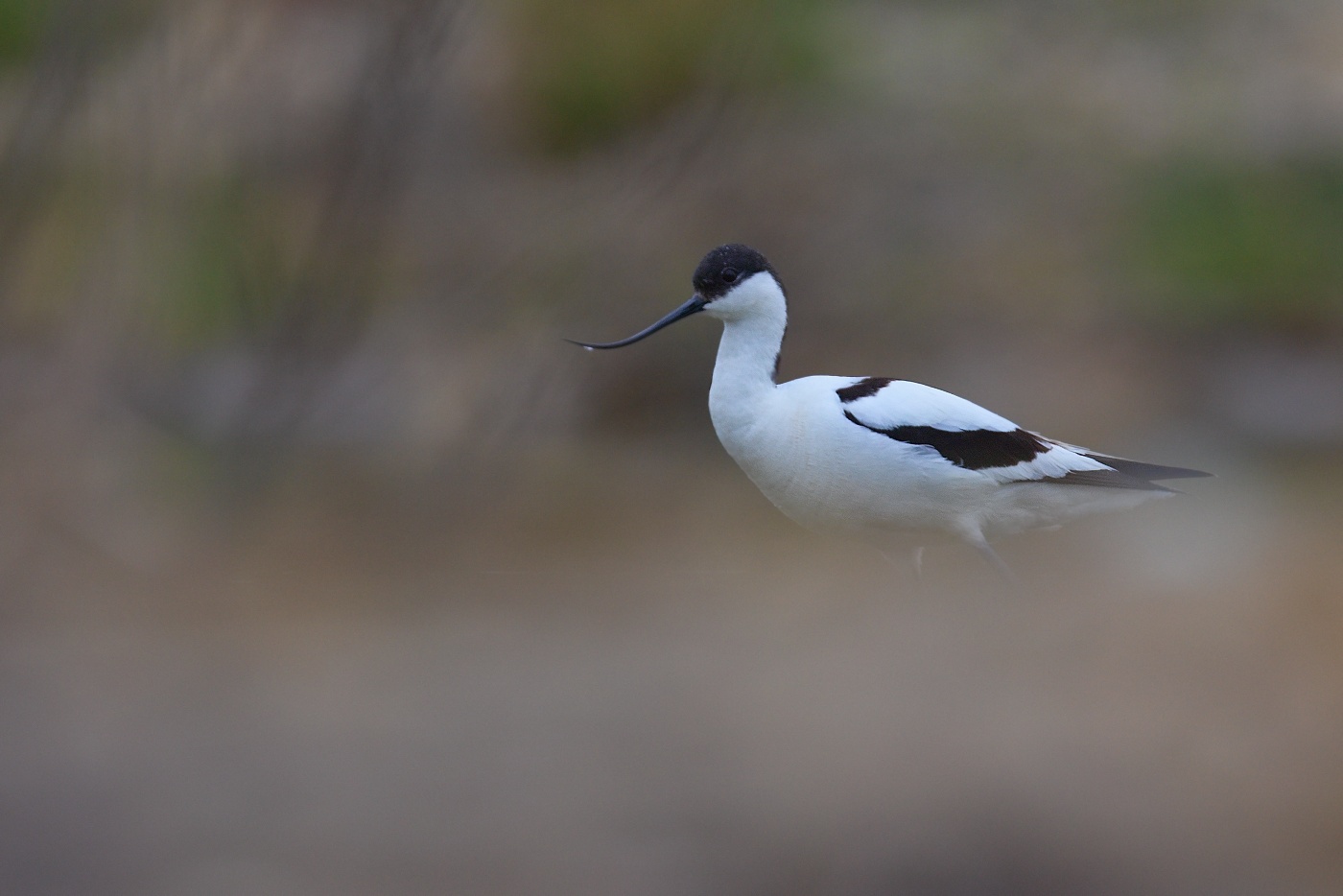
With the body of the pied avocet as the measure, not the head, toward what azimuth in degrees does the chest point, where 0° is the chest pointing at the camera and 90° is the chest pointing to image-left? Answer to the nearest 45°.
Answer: approximately 90°
